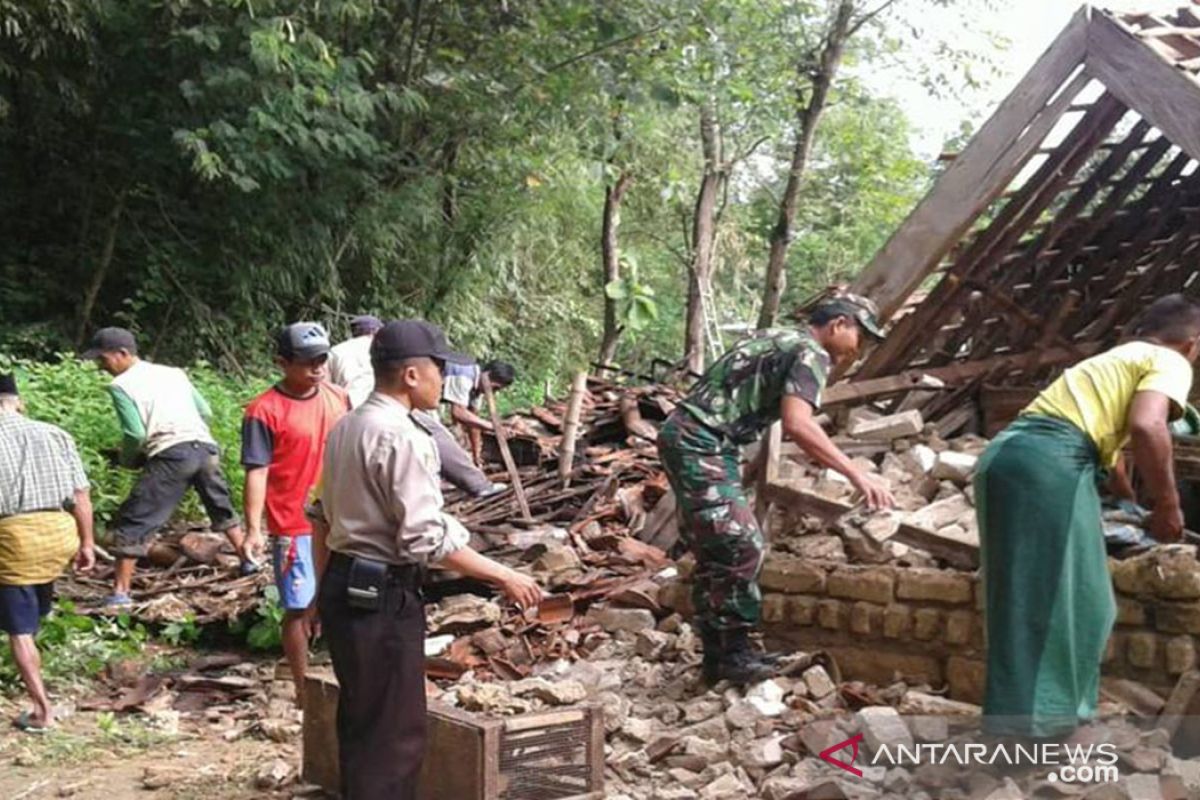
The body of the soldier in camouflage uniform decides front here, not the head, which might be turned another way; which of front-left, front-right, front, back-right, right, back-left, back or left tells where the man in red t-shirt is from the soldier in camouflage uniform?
back

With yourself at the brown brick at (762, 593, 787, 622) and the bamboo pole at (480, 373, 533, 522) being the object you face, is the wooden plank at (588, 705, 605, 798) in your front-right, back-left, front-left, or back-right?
back-left

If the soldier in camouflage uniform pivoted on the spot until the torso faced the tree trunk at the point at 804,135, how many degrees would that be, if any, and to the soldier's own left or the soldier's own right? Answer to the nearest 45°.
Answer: approximately 90° to the soldier's own left

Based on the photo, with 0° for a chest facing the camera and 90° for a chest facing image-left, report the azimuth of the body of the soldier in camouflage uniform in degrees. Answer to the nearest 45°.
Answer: approximately 270°

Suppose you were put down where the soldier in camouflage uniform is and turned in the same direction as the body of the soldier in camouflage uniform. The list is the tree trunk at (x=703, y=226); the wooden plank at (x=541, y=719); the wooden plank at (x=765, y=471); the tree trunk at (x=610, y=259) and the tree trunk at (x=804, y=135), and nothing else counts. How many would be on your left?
4

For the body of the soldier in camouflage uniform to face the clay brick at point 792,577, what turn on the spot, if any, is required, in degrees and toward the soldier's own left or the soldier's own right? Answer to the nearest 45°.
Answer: approximately 45° to the soldier's own left

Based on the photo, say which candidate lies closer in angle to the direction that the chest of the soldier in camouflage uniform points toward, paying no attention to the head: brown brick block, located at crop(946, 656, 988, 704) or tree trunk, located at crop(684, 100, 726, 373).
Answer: the brown brick block

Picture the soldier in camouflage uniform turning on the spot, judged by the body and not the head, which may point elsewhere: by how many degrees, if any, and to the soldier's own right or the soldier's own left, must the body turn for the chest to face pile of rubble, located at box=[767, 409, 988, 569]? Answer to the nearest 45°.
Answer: approximately 45° to the soldier's own left

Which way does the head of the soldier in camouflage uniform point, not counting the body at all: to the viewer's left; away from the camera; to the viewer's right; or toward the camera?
to the viewer's right

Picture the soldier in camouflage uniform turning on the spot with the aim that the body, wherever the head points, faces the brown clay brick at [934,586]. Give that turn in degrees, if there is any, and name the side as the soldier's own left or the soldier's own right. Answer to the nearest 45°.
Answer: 0° — they already face it

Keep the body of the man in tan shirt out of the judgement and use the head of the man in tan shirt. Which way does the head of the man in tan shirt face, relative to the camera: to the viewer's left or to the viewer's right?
to the viewer's right

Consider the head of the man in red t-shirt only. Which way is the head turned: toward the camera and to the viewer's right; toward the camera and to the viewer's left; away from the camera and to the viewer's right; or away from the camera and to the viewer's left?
toward the camera and to the viewer's right

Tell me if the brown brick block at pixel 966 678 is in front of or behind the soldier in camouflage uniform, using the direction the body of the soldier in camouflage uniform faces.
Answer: in front
